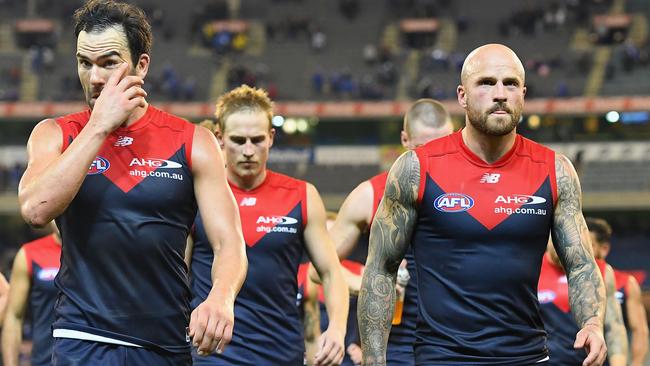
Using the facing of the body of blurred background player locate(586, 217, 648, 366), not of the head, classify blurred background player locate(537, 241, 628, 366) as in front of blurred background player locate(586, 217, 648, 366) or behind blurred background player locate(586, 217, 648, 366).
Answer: in front

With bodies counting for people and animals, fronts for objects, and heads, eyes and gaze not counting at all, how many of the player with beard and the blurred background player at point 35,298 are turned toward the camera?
2

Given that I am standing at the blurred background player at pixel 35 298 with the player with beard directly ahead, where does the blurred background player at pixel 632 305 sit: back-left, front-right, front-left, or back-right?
front-left

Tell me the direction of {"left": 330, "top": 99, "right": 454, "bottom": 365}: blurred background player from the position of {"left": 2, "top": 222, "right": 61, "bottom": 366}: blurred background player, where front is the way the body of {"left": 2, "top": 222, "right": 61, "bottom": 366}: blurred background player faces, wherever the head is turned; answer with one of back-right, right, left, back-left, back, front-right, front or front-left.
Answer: front-left

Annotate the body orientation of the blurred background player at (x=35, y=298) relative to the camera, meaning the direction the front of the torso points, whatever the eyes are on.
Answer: toward the camera

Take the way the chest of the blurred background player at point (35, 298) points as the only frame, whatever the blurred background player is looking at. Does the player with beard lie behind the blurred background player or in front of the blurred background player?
in front

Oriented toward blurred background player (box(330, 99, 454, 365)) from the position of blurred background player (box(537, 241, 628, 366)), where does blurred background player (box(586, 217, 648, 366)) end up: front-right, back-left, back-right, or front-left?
back-right

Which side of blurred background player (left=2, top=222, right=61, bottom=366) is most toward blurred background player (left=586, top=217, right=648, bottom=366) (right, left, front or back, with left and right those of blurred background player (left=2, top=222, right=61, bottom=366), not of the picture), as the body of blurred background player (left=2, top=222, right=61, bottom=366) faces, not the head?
left

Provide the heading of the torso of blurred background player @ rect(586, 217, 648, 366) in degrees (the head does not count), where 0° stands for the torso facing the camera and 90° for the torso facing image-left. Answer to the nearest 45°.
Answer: approximately 45°

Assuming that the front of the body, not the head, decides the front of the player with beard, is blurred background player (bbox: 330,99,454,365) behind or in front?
behind

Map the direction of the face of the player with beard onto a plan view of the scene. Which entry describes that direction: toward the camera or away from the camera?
toward the camera
